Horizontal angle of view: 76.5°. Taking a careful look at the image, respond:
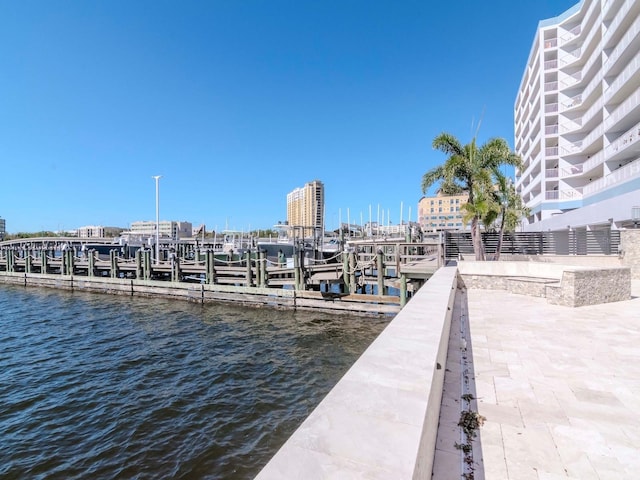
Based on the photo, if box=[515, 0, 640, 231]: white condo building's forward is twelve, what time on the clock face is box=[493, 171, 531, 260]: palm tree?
The palm tree is roughly at 11 o'clock from the white condo building.

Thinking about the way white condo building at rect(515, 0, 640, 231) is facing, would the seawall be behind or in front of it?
in front

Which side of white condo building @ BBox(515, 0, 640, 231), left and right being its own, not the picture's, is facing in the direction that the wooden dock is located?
front

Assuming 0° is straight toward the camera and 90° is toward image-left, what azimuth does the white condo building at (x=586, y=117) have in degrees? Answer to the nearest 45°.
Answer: approximately 45°

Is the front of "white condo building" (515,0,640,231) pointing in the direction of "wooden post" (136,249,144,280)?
yes

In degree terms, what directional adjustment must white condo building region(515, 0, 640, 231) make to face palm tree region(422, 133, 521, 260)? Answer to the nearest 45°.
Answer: approximately 45° to its left
